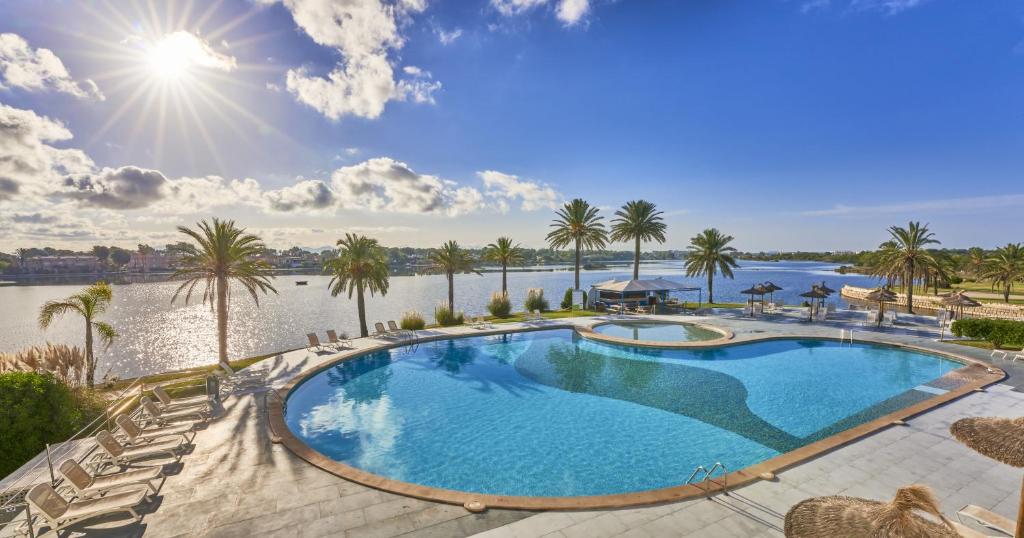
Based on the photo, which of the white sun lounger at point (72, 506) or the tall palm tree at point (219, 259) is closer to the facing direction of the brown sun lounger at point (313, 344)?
the white sun lounger

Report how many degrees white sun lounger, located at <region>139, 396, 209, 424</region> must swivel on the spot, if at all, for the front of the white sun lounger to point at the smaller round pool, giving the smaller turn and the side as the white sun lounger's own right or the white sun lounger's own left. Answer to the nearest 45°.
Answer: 0° — it already faces it

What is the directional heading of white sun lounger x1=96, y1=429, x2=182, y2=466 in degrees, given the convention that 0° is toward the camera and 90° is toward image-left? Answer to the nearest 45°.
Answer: approximately 270°

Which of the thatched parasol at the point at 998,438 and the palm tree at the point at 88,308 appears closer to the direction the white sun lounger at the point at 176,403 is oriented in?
the thatched parasol

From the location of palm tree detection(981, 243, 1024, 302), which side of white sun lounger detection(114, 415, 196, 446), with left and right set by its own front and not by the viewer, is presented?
front

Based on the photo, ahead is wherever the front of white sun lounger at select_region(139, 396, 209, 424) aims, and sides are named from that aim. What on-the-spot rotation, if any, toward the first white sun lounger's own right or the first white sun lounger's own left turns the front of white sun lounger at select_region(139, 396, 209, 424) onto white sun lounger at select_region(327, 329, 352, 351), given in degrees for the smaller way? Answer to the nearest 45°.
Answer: approximately 45° to the first white sun lounger's own left

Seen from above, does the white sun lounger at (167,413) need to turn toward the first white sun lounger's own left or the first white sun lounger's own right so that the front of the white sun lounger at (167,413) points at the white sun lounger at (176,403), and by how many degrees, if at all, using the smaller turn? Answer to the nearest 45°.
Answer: approximately 90° to the first white sun lounger's own left

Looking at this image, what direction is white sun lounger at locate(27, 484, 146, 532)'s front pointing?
to the viewer's right

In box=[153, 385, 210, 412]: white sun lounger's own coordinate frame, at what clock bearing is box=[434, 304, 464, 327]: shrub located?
The shrub is roughly at 11 o'clock from the white sun lounger.

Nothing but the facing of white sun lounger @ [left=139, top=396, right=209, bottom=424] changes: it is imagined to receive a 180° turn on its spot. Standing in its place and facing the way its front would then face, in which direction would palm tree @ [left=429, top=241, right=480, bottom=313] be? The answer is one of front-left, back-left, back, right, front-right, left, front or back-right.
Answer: back-right

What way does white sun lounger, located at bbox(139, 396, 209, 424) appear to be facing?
to the viewer's right

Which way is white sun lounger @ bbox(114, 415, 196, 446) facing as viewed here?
to the viewer's right

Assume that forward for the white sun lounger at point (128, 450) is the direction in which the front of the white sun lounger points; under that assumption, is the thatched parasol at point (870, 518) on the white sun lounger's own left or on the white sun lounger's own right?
on the white sun lounger's own right

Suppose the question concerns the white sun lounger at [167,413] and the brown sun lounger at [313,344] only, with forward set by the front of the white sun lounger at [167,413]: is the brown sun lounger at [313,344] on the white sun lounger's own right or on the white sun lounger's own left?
on the white sun lounger's own left

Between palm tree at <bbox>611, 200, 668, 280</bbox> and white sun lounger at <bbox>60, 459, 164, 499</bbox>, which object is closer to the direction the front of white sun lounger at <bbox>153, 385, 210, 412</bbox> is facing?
the palm tree
